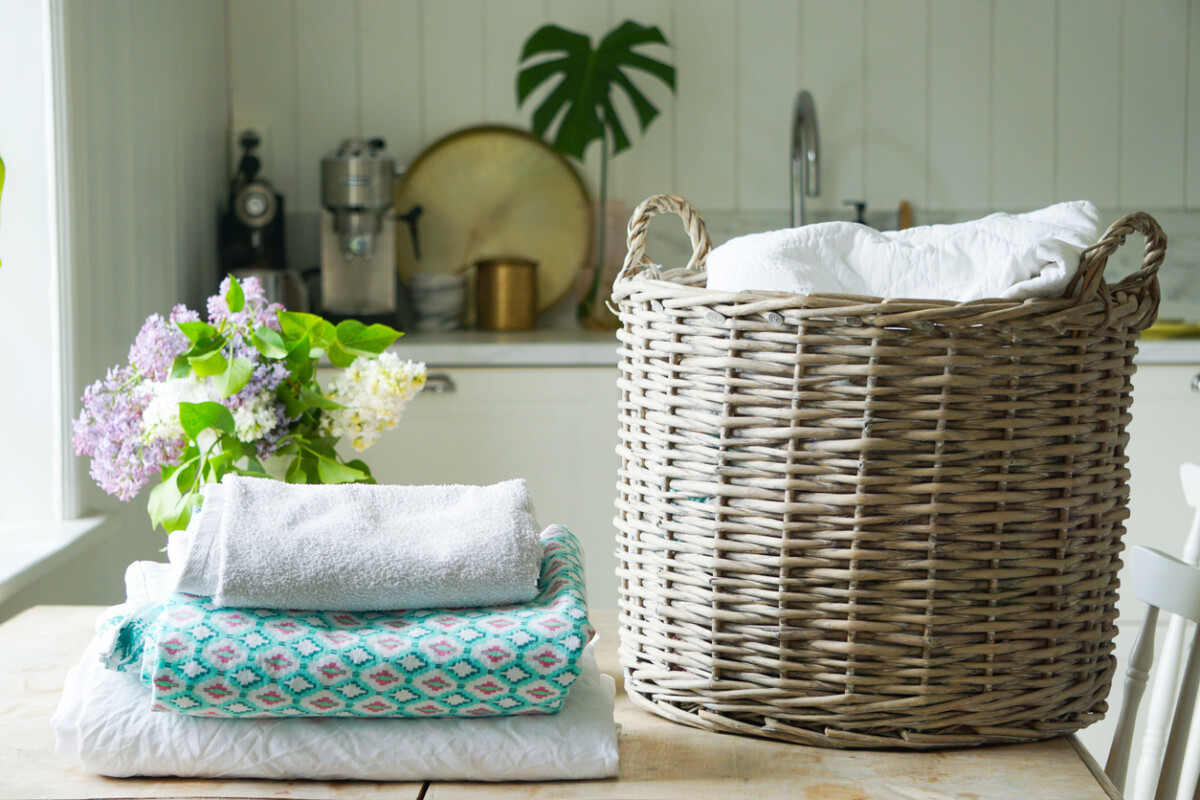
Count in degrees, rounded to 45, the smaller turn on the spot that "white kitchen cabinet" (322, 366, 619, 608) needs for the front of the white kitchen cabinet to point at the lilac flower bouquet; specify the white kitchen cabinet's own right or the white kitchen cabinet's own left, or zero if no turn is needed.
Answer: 0° — it already faces it

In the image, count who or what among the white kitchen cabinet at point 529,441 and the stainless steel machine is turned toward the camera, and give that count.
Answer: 2

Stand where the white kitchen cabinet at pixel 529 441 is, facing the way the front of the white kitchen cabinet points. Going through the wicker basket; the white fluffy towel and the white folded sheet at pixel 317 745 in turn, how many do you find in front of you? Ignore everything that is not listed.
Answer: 3

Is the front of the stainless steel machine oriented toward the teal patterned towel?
yes

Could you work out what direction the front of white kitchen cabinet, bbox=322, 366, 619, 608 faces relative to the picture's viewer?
facing the viewer

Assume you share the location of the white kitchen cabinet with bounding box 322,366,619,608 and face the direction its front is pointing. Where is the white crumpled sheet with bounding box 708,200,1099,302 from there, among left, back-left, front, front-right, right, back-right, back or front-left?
front

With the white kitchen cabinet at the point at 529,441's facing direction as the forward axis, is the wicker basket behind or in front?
in front

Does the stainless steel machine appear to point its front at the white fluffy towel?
yes

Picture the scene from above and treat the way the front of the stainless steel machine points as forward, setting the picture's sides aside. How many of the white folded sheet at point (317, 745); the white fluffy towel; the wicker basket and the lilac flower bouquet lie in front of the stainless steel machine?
4

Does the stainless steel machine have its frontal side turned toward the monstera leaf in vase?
no

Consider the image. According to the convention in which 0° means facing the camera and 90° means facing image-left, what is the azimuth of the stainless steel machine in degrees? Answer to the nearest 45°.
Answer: approximately 0°

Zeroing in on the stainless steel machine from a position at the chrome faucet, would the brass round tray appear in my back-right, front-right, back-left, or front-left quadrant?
front-right

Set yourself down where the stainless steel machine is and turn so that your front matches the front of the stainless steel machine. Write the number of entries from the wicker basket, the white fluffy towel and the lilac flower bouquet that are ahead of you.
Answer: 3

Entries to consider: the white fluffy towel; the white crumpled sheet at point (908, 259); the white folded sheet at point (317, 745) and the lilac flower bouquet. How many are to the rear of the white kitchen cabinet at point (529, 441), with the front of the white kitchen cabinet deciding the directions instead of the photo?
0

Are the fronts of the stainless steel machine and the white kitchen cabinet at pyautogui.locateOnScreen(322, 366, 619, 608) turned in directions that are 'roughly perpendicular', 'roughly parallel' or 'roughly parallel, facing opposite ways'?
roughly parallel

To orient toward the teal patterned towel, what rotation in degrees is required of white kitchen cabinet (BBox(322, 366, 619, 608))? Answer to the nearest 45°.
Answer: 0° — it already faces it
